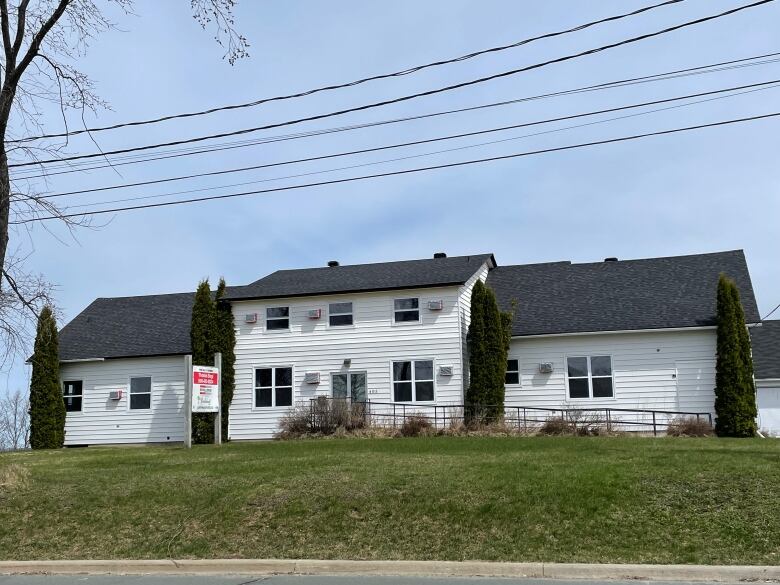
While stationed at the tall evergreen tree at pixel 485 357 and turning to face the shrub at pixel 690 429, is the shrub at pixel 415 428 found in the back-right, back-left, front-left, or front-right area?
back-right

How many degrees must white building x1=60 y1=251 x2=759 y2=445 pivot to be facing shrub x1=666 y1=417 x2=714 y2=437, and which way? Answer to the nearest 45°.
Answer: approximately 45° to its left

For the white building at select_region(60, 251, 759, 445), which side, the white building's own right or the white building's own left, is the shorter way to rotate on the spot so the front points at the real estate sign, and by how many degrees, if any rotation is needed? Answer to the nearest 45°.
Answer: approximately 45° to the white building's own right

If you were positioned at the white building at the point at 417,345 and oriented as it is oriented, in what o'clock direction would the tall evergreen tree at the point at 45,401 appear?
The tall evergreen tree is roughly at 3 o'clock from the white building.

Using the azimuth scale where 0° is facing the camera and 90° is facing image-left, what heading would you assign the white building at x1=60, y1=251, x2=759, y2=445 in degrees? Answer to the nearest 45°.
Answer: approximately 0°

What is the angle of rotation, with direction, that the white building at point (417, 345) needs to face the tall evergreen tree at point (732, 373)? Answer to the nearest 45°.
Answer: approximately 90° to its left

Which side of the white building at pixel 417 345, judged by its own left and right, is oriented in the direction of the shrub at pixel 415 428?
front
